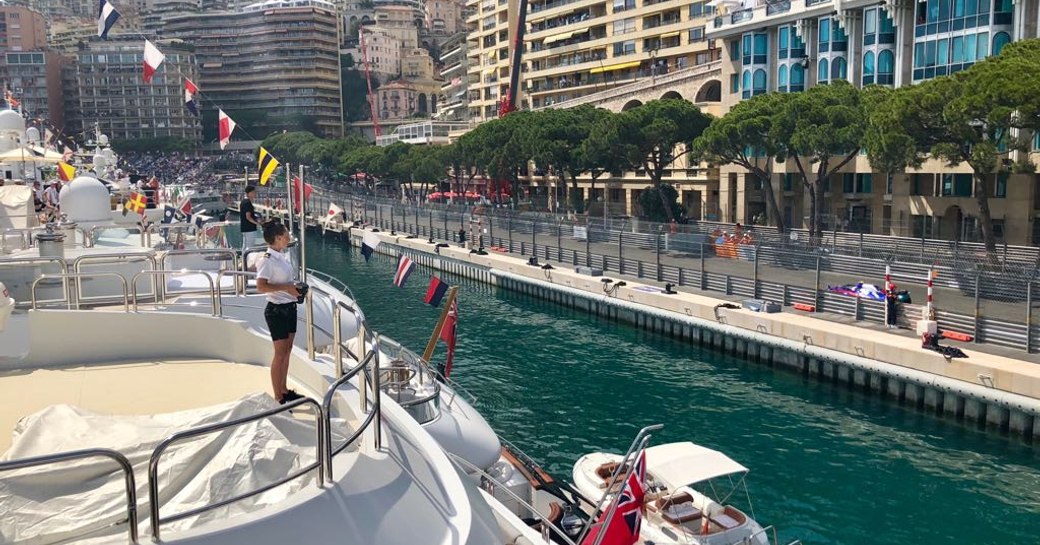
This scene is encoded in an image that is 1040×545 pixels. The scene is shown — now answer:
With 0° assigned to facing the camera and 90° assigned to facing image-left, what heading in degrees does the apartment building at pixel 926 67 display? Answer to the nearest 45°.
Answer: approximately 45°

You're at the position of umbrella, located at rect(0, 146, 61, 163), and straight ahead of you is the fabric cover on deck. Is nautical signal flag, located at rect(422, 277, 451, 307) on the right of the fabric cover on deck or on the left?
left

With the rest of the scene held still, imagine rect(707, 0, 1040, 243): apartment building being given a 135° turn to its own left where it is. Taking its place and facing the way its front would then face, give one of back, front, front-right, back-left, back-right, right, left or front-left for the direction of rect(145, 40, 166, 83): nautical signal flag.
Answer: back-right

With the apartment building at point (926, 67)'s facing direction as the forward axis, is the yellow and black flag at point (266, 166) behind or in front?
in front

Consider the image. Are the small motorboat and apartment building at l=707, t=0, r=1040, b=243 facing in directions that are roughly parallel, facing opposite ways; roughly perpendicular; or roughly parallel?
roughly perpendicular

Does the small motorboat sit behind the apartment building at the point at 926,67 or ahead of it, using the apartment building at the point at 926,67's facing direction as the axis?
ahead

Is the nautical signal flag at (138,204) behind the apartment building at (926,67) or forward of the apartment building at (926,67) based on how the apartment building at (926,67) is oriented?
forward
